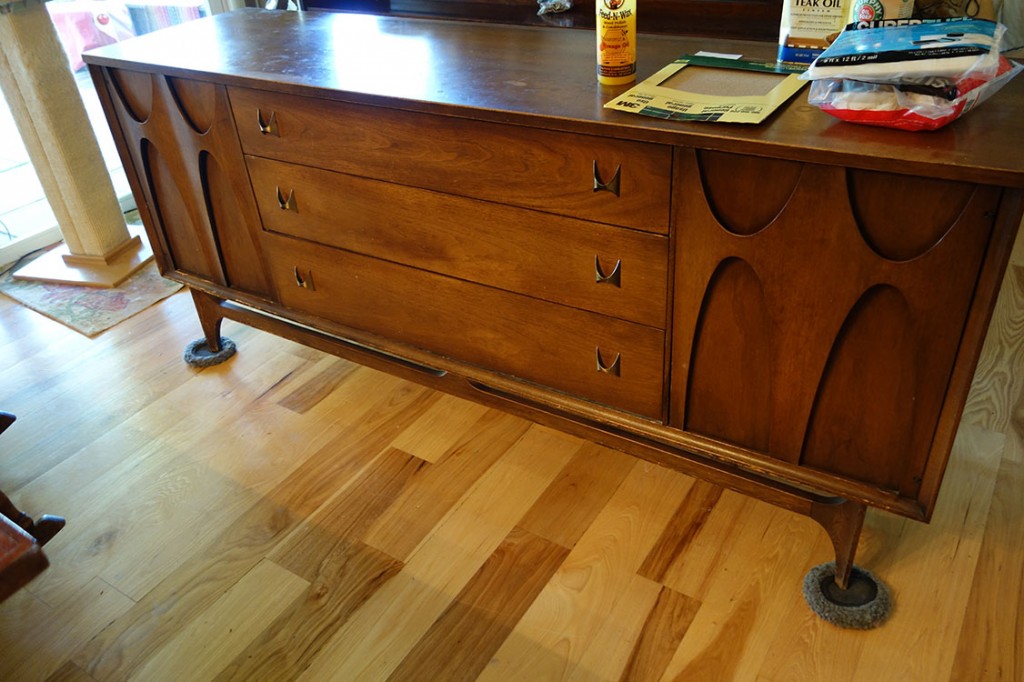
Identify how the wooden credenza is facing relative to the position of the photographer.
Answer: facing the viewer and to the left of the viewer

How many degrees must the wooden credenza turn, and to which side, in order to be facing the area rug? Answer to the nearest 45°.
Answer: approximately 90° to its right

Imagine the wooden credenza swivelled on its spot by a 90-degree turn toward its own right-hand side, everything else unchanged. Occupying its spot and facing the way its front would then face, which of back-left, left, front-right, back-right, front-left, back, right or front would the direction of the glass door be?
front
